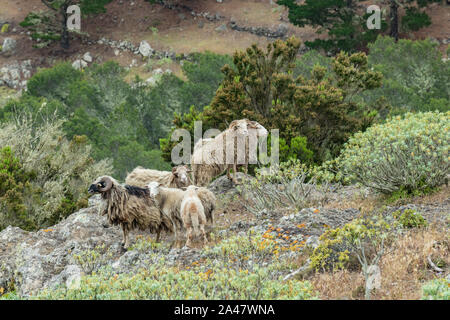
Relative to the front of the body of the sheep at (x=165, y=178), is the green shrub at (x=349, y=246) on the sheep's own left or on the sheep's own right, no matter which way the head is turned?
on the sheep's own right

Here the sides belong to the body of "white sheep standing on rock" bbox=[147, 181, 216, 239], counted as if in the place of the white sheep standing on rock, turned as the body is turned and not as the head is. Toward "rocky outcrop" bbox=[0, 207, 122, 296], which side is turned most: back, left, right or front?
front

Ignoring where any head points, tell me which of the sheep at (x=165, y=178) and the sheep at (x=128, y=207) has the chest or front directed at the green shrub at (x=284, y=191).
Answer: the sheep at (x=165, y=178)

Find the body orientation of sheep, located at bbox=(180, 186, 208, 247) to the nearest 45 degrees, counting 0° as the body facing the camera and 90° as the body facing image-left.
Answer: approximately 180°

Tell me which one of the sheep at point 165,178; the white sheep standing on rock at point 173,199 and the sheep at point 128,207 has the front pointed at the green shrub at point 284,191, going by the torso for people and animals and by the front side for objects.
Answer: the sheep at point 165,178

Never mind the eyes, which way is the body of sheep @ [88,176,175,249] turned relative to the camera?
to the viewer's left

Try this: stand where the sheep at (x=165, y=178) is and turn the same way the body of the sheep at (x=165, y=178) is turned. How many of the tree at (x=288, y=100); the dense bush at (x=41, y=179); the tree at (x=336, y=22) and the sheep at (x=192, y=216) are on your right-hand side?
1

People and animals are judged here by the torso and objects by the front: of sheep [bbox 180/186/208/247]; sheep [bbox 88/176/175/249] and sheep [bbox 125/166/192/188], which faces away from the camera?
sheep [bbox 180/186/208/247]

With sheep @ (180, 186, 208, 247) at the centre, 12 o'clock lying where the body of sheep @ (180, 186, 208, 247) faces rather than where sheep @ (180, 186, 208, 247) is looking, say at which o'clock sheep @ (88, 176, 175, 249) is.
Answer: sheep @ (88, 176, 175, 249) is roughly at 10 o'clock from sheep @ (180, 186, 208, 247).

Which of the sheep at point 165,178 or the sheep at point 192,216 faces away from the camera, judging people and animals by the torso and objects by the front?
the sheep at point 192,216

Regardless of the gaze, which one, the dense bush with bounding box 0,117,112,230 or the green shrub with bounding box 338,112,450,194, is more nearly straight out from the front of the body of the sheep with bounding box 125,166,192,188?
the green shrub

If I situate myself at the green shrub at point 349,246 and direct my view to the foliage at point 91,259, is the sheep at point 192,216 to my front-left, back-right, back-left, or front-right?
front-right

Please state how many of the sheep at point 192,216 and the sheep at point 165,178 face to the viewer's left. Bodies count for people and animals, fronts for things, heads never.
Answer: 0

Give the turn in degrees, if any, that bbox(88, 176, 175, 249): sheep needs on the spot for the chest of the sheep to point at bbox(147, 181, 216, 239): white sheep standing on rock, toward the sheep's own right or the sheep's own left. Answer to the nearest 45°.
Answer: approximately 180°

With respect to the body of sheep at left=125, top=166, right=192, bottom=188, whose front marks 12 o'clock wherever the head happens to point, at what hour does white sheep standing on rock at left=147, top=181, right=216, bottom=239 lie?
The white sheep standing on rock is roughly at 3 o'clock from the sheep.

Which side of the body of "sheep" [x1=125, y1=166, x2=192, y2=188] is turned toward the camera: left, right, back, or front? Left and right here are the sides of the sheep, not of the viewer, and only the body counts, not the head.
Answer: right
